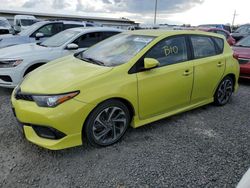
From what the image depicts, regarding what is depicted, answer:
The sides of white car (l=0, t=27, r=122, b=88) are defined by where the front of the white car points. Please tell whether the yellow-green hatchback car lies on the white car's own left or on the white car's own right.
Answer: on the white car's own left

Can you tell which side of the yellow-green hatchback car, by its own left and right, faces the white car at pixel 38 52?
right

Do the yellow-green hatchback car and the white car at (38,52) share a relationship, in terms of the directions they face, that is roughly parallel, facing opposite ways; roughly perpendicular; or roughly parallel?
roughly parallel

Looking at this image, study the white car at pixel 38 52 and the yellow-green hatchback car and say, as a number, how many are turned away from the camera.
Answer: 0

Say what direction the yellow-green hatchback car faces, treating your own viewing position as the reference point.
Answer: facing the viewer and to the left of the viewer
